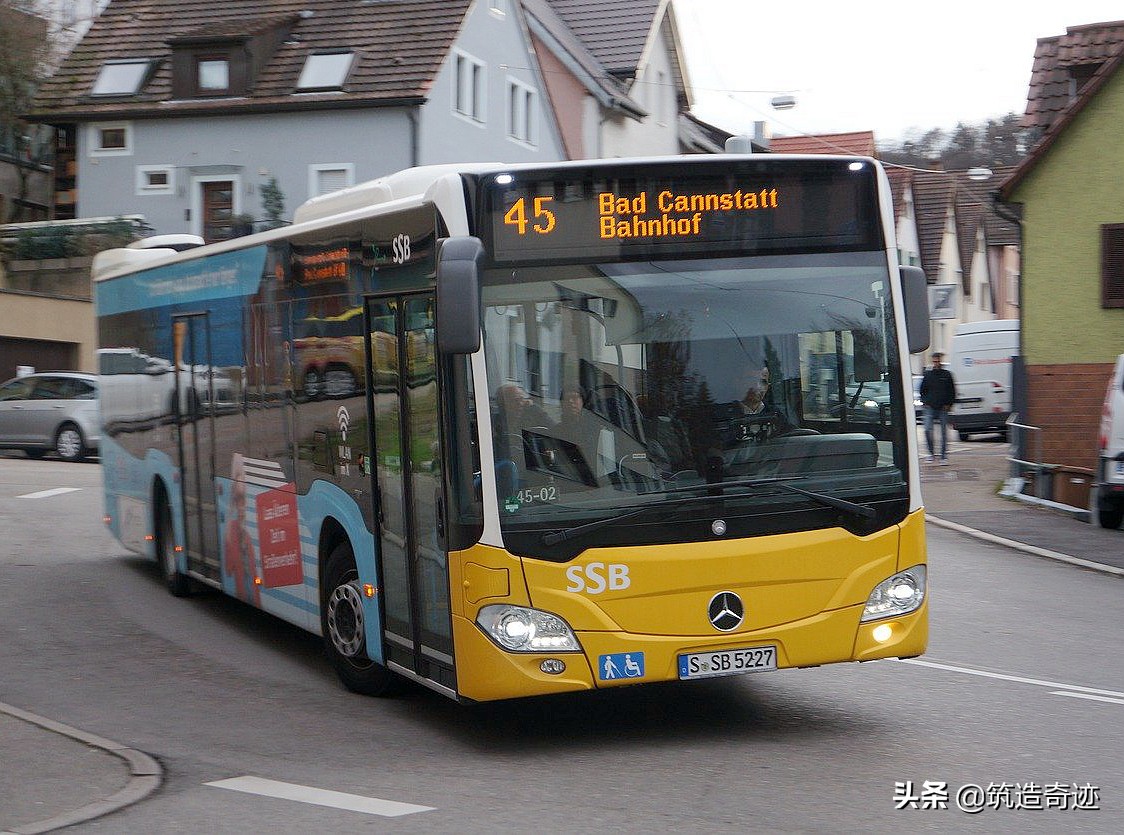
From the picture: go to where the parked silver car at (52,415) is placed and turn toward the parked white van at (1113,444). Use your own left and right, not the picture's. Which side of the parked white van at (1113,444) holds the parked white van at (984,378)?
left

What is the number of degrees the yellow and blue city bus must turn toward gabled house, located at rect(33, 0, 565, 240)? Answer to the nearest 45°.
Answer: approximately 135° to its left

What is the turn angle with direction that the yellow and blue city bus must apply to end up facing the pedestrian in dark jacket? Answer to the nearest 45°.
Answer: approximately 135° to its left

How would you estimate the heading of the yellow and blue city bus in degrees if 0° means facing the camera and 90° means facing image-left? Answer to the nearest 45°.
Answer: approximately 315°

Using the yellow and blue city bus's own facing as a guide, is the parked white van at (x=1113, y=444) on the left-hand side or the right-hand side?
on its left

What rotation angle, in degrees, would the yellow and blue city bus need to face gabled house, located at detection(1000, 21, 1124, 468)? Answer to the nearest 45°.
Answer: approximately 90° to its left

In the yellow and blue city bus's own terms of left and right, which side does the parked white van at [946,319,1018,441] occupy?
on its left
